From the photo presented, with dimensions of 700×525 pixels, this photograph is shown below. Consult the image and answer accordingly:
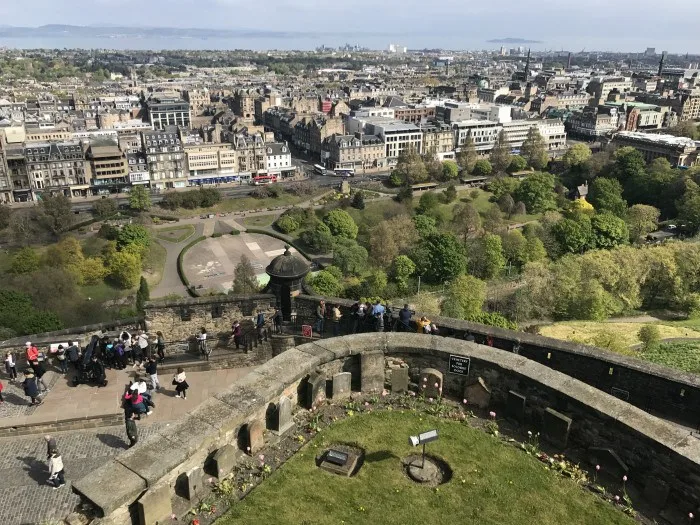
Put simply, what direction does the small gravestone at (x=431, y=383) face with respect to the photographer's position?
facing the viewer

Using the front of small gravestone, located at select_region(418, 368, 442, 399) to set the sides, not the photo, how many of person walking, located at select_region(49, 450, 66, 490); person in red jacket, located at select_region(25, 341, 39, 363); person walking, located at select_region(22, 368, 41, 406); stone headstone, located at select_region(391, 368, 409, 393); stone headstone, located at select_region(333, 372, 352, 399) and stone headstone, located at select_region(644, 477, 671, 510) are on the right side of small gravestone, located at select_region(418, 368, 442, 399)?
5

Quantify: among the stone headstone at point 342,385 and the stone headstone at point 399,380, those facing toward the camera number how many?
2

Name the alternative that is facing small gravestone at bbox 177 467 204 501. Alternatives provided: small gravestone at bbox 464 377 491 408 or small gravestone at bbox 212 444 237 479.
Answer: small gravestone at bbox 464 377 491 408

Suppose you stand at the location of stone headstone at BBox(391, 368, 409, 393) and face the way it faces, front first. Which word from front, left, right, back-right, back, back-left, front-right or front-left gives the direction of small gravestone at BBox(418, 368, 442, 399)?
left

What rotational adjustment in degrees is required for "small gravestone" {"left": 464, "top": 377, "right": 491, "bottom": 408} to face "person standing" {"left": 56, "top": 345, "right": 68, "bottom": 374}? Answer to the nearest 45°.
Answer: approximately 45° to its right

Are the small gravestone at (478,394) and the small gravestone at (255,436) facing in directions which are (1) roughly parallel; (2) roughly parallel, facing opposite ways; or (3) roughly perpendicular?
roughly perpendicular

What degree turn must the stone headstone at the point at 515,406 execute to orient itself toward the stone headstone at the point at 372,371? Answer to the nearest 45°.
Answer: approximately 45° to its right

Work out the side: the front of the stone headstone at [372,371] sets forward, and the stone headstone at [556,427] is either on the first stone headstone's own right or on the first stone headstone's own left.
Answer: on the first stone headstone's own left

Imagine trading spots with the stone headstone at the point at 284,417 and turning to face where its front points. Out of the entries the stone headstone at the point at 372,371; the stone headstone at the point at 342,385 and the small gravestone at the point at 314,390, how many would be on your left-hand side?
3

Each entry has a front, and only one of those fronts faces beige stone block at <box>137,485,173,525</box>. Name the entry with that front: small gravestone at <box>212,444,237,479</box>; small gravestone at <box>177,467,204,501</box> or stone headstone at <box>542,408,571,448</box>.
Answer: the stone headstone

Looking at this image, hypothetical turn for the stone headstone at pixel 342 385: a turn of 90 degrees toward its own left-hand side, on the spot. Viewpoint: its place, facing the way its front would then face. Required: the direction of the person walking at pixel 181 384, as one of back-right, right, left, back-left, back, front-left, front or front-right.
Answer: back-left

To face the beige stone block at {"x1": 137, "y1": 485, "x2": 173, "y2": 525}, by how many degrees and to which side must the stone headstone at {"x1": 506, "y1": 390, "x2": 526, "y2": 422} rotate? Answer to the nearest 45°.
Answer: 0° — it already faces it

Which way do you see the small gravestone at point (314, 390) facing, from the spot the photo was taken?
facing the viewer and to the right of the viewer
